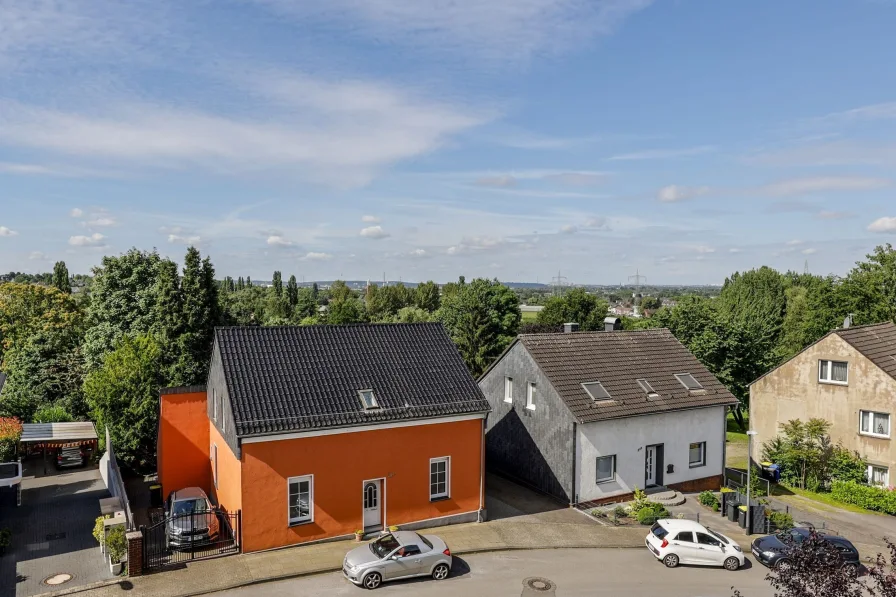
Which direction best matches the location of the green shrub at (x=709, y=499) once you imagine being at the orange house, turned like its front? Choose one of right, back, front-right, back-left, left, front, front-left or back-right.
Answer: left

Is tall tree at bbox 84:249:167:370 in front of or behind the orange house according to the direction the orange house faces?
behind

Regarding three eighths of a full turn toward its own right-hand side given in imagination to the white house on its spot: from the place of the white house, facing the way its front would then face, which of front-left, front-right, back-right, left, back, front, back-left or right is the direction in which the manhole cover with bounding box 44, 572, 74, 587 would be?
front-left

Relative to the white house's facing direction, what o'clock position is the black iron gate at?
The black iron gate is roughly at 3 o'clock from the white house.

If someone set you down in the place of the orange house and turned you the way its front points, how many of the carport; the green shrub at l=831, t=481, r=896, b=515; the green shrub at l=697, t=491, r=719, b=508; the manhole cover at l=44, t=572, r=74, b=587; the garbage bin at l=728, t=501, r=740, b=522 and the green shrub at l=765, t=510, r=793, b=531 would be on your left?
4

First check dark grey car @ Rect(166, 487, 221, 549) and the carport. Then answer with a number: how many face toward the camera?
2

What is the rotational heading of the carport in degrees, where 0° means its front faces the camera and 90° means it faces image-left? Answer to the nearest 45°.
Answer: approximately 0°

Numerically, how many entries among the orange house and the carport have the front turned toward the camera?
2
